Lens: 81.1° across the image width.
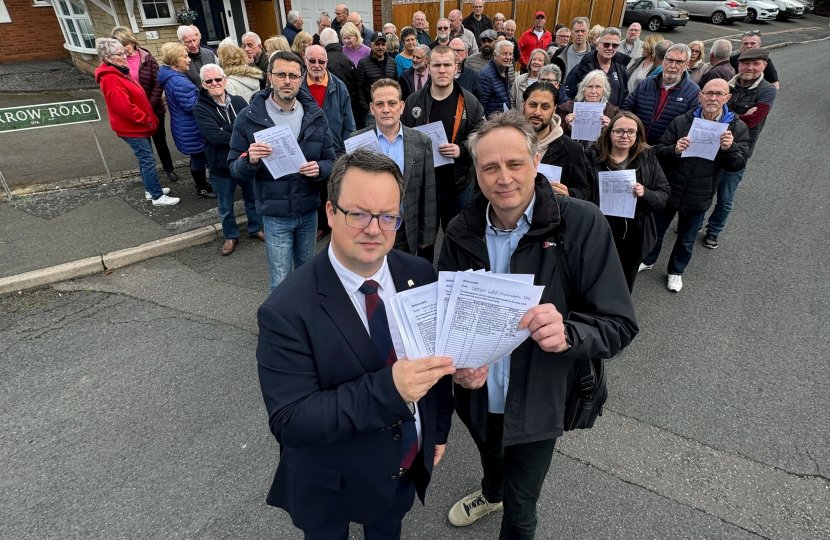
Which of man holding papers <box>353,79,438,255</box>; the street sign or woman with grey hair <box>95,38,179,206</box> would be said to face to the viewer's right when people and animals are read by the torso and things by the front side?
the woman with grey hair

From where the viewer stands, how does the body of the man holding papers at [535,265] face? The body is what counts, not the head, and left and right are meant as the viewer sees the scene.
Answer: facing the viewer and to the left of the viewer

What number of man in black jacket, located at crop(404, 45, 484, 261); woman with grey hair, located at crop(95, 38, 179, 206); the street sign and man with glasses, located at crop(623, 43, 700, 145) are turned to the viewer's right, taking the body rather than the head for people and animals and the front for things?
1

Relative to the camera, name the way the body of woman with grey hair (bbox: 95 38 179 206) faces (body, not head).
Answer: to the viewer's right

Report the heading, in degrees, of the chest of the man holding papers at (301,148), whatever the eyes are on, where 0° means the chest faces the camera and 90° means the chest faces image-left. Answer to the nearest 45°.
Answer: approximately 0°

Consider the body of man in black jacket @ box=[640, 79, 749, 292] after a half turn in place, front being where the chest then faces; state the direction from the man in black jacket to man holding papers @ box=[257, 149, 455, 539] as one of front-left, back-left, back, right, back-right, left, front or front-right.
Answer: back

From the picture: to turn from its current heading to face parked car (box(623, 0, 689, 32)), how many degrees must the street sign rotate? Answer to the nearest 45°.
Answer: approximately 90° to its left

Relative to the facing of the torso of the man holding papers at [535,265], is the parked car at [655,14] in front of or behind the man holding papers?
behind

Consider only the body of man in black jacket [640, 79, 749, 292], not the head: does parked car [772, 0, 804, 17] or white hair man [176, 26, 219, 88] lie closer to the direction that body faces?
the white hair man

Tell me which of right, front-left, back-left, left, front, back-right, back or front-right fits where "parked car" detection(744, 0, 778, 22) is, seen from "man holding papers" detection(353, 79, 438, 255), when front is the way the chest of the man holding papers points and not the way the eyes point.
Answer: back-left

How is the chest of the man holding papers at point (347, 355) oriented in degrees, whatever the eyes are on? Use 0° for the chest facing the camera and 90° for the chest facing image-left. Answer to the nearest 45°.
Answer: approximately 315°

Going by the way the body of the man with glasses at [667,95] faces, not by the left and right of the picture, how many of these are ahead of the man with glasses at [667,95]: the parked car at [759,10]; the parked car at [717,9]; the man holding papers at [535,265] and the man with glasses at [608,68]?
1

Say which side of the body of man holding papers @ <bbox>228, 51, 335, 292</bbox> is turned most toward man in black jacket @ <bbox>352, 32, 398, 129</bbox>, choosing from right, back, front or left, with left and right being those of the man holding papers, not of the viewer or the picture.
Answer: back

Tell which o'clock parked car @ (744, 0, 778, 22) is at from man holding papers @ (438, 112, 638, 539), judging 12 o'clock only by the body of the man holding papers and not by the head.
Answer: The parked car is roughly at 5 o'clock from the man holding papers.

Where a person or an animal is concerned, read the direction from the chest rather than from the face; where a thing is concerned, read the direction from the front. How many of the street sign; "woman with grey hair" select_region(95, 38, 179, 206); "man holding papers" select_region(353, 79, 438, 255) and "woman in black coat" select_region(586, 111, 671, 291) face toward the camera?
3

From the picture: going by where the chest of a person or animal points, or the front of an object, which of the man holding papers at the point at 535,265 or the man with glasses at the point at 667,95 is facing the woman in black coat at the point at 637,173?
the man with glasses
